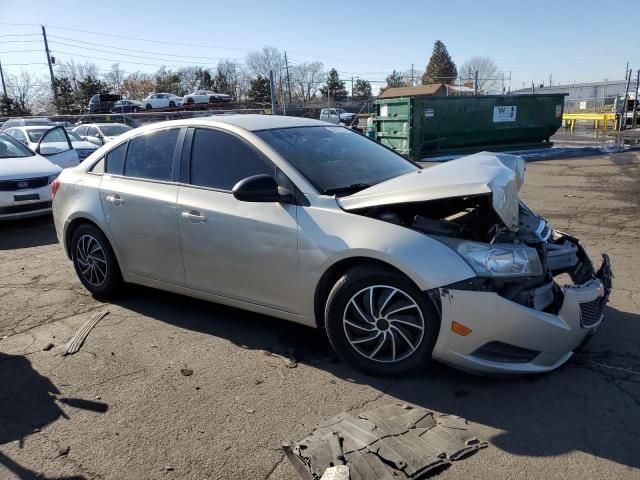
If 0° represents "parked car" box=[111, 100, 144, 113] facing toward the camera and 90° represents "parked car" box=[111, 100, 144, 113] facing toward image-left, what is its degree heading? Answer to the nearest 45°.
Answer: approximately 315°

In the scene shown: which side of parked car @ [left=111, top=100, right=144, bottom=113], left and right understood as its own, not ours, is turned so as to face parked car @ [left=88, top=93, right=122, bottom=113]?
back

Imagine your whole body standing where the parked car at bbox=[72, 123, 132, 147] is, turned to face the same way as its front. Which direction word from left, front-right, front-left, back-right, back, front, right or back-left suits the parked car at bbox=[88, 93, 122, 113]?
back-left

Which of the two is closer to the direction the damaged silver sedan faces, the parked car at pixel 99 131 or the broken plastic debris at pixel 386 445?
the broken plastic debris

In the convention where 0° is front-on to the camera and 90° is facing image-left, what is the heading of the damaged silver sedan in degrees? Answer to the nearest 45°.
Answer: approximately 315°

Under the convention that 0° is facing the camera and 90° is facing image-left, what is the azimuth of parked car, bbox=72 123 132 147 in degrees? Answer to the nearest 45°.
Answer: approximately 315°

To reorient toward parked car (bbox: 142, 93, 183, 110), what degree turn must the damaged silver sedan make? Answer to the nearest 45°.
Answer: approximately 135° to its left

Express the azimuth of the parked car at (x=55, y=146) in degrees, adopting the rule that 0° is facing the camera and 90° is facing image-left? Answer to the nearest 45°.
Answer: approximately 315°
